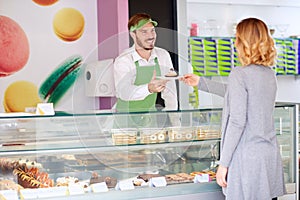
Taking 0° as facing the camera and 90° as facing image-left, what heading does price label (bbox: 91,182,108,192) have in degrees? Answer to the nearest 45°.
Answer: approximately 0°

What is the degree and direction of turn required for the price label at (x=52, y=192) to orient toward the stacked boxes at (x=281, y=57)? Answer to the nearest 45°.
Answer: approximately 135° to its left

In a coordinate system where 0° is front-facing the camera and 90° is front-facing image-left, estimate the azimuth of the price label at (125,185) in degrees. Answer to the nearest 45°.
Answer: approximately 0°

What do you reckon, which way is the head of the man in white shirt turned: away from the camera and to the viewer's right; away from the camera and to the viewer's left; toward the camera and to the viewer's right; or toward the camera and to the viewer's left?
toward the camera and to the viewer's right

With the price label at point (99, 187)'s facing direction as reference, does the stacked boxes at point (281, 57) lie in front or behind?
behind

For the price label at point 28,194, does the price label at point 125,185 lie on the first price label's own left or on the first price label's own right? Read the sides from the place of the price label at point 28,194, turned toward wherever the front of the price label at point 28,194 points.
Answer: on the first price label's own left

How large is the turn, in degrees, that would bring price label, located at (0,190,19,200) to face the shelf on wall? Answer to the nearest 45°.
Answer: approximately 135° to its left

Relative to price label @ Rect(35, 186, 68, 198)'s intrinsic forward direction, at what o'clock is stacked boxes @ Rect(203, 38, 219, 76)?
The stacked boxes is roughly at 7 o'clock from the price label.
